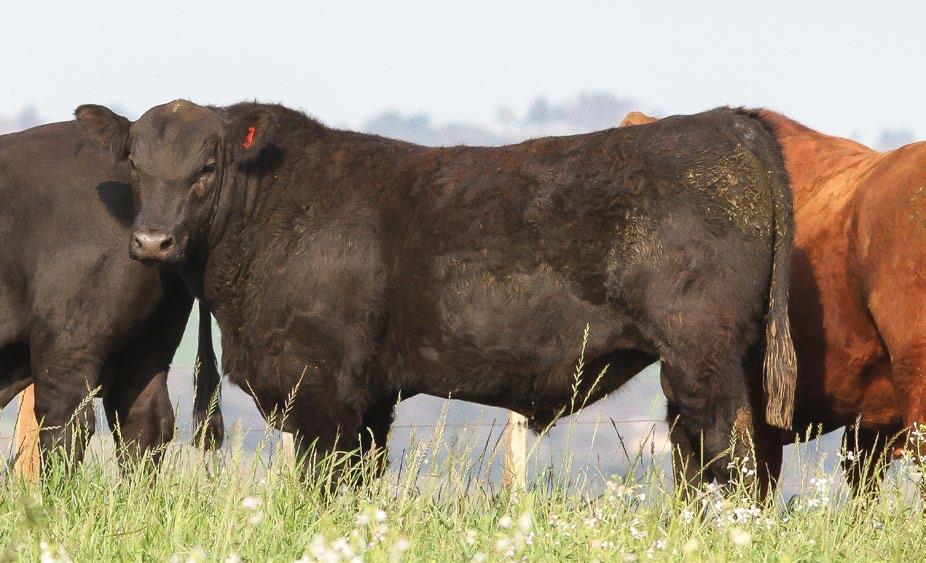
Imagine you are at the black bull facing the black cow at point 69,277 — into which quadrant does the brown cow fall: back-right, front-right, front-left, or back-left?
back-right

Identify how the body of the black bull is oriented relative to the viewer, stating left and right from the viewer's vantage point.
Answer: facing to the left of the viewer

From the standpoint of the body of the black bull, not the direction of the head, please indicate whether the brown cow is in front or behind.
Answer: behind

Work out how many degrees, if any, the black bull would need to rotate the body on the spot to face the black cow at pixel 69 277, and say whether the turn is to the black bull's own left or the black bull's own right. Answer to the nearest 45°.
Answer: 0° — it already faces it

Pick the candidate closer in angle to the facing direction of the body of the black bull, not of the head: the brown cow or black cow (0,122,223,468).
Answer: the black cow

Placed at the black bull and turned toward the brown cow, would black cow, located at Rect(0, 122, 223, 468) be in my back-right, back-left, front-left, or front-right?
back-left
